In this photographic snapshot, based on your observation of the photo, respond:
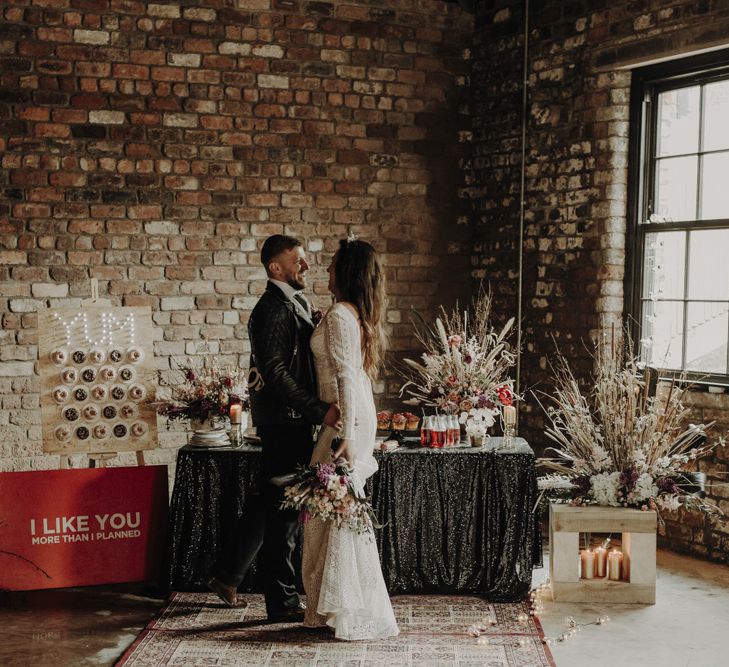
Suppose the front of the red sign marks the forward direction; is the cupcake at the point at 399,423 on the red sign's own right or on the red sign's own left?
on the red sign's own left

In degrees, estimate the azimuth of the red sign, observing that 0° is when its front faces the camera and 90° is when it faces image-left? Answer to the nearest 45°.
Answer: approximately 0°

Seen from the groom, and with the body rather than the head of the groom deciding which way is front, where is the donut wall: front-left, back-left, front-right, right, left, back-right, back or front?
back-left

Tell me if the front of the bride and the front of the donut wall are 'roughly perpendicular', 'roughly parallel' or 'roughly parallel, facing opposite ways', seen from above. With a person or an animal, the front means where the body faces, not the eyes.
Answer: roughly perpendicular

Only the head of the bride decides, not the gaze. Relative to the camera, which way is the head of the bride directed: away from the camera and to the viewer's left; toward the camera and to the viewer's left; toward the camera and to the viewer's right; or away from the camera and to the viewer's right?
away from the camera and to the viewer's left

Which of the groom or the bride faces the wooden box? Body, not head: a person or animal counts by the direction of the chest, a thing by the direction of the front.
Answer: the groom

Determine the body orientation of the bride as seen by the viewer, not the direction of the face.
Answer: to the viewer's left

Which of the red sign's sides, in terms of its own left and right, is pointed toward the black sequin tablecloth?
left

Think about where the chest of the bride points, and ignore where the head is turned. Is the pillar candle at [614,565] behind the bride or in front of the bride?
behind

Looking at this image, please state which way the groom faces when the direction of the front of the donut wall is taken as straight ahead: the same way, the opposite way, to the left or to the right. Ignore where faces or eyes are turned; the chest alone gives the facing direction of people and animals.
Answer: to the left

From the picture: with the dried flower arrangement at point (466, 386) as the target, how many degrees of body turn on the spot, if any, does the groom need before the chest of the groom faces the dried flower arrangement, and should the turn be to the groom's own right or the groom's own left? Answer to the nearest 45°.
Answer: approximately 45° to the groom's own left

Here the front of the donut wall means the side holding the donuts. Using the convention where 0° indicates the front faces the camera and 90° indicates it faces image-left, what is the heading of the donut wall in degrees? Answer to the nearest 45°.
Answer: approximately 0°

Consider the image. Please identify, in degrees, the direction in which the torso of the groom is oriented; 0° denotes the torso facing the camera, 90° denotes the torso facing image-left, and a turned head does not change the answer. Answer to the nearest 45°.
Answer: approximately 270°
